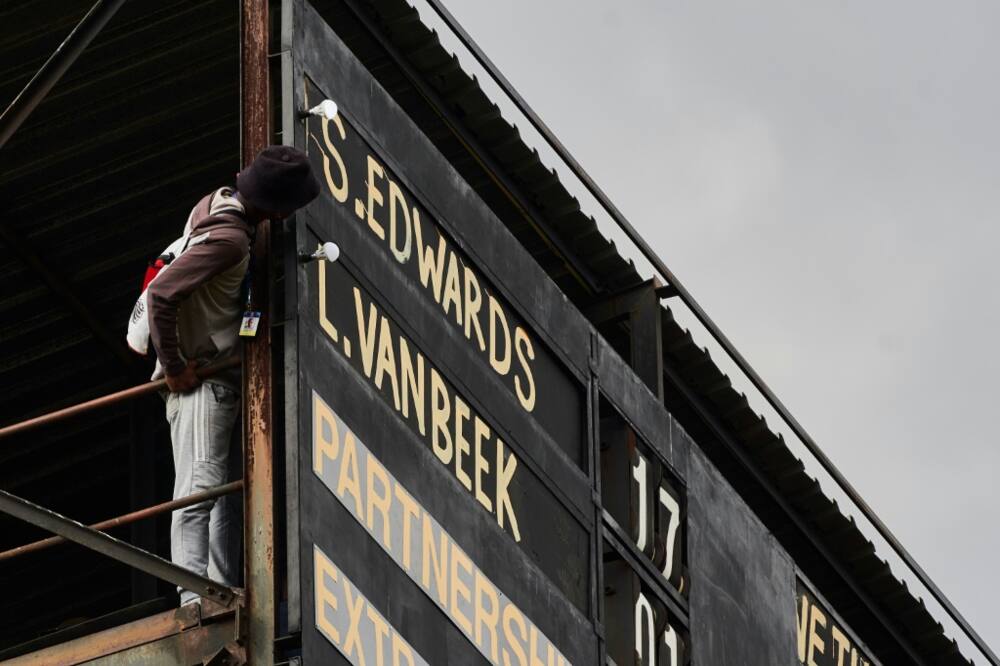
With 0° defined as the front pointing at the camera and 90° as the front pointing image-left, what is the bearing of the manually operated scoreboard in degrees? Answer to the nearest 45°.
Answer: approximately 315°

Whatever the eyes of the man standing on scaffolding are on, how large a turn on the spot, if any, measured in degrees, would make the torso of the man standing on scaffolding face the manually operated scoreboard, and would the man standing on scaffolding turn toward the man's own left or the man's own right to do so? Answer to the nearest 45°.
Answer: approximately 45° to the man's own left

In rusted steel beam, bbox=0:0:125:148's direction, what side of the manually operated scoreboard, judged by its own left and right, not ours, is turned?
right

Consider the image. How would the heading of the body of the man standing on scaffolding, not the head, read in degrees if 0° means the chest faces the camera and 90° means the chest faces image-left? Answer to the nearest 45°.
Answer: approximately 270°

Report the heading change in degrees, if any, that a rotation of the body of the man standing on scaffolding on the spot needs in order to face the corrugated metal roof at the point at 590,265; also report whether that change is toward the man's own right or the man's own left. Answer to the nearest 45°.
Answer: approximately 45° to the man's own left
